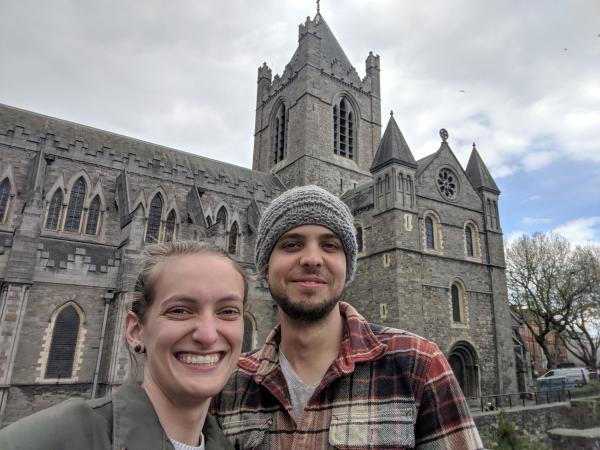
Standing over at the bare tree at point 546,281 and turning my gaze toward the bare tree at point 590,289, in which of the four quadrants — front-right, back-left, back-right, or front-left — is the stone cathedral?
back-right

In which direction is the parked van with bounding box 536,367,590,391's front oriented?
to the viewer's left

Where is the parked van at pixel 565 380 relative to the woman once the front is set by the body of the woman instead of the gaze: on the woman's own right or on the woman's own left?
on the woman's own left

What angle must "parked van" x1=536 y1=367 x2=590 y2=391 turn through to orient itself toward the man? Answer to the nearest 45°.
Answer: approximately 90° to its left

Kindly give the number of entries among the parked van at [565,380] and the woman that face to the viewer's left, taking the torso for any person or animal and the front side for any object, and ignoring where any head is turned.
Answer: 1

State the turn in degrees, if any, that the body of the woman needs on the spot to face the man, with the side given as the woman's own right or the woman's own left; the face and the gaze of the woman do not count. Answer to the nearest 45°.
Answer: approximately 45° to the woman's own left

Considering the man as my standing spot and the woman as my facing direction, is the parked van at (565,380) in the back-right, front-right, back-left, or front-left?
back-right

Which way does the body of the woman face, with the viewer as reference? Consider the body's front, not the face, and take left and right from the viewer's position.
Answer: facing the viewer and to the right of the viewer

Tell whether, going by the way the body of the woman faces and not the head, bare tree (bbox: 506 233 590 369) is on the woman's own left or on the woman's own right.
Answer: on the woman's own left
